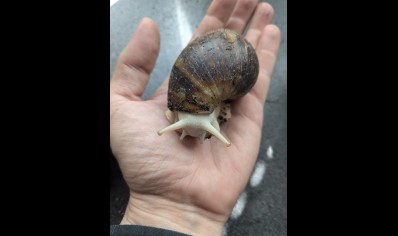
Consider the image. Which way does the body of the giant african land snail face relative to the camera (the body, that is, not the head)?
toward the camera
